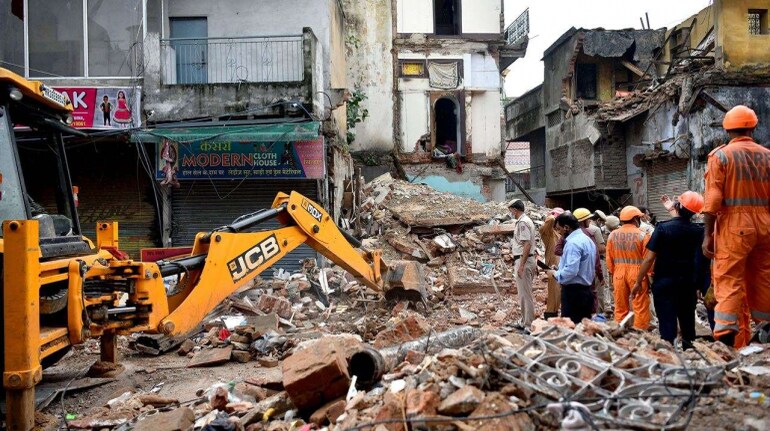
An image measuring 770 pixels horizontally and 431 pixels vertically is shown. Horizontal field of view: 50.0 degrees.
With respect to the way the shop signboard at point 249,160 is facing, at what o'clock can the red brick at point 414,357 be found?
The red brick is roughly at 12 o'clock from the shop signboard.

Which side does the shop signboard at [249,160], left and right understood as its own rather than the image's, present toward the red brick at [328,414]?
front

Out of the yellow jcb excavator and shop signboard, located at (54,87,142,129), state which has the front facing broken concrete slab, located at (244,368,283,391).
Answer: the shop signboard

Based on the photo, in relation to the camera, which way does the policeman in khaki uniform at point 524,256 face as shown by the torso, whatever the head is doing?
to the viewer's left

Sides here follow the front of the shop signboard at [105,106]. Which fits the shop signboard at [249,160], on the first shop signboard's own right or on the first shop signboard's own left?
on the first shop signboard's own left

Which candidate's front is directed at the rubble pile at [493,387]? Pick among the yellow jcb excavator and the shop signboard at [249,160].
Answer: the shop signboard

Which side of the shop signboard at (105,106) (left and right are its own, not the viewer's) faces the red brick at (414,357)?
front

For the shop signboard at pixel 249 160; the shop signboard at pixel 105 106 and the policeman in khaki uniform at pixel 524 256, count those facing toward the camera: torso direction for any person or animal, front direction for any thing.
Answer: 2

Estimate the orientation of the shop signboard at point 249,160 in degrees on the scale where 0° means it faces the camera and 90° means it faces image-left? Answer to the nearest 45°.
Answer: approximately 0°
